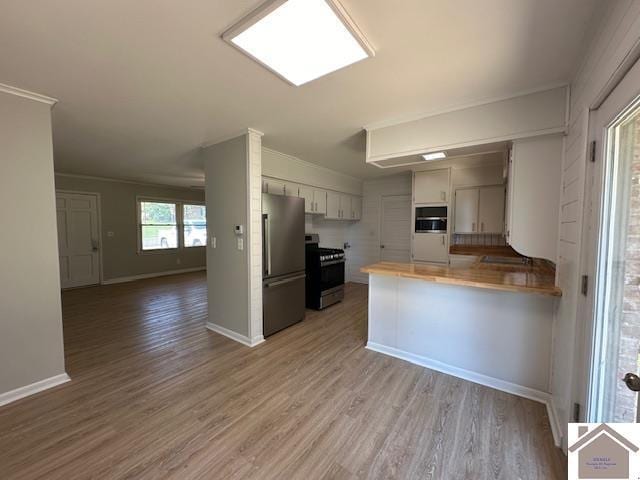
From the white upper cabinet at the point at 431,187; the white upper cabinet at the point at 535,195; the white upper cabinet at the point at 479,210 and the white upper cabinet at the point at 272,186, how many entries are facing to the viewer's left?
1

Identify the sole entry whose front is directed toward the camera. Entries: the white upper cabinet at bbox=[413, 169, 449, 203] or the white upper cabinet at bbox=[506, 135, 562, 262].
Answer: the white upper cabinet at bbox=[413, 169, 449, 203]

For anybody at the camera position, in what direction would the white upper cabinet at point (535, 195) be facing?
facing to the left of the viewer

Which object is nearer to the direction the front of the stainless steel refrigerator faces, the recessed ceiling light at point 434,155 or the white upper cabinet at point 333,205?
the recessed ceiling light

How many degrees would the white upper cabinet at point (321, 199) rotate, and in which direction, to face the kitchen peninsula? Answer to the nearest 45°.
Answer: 0° — it already faces it

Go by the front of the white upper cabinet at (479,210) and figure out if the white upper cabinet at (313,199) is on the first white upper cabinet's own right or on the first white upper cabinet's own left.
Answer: on the first white upper cabinet's own right

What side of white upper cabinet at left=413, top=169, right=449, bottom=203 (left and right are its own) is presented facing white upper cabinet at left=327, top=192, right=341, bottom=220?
right

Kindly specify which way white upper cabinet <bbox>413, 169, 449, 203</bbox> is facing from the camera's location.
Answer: facing the viewer

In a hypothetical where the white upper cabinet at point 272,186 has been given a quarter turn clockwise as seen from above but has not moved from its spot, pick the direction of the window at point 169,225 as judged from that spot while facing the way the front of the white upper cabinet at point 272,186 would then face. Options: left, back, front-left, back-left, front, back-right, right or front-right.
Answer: right

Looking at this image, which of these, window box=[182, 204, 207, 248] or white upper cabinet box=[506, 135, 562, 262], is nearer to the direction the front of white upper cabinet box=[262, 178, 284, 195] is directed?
the white upper cabinet

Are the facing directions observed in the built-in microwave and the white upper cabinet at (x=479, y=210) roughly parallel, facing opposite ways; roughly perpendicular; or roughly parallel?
roughly parallel

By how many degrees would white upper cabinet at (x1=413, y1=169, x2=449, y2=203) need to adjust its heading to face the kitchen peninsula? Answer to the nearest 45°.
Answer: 0° — it already faces it

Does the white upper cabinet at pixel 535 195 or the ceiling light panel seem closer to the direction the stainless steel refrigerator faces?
the white upper cabinet

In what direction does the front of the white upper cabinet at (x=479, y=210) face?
toward the camera

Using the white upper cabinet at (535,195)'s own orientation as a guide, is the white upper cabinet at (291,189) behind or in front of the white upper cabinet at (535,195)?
in front
